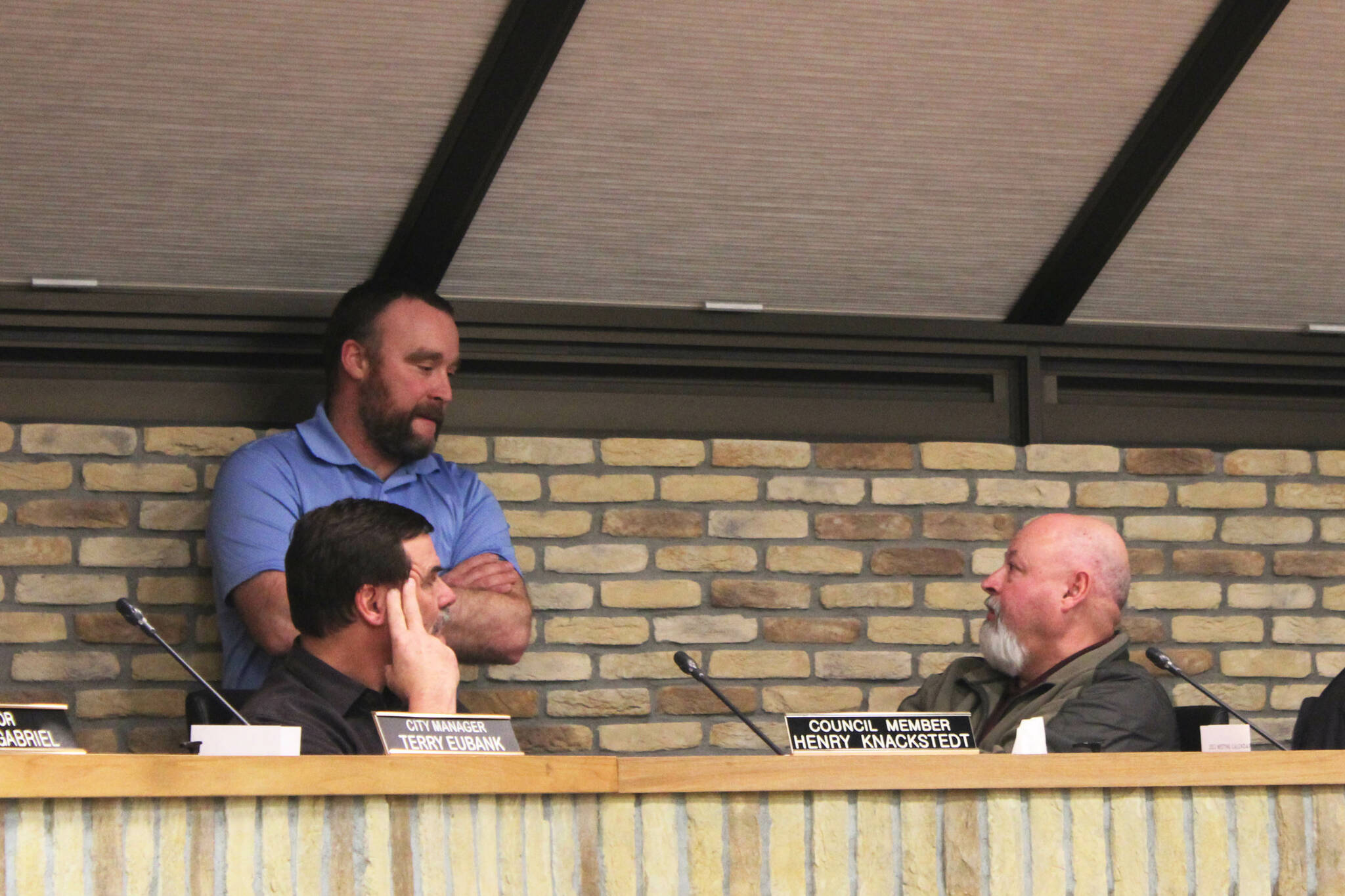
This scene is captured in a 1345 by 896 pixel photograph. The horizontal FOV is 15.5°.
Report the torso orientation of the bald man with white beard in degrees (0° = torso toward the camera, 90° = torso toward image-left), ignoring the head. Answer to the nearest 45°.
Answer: approximately 45°

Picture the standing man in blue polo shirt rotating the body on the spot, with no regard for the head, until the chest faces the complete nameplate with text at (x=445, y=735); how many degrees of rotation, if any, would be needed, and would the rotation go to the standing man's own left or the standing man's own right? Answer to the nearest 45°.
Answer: approximately 45° to the standing man's own right

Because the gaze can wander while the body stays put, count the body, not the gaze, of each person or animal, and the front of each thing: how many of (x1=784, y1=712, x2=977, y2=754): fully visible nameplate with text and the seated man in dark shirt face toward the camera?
1

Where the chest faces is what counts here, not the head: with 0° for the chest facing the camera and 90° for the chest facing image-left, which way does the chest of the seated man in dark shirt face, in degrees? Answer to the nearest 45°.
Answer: approximately 270°

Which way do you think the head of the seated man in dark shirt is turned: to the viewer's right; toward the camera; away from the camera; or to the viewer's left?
to the viewer's right

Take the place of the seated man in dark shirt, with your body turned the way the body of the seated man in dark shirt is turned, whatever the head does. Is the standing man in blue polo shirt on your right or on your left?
on your left

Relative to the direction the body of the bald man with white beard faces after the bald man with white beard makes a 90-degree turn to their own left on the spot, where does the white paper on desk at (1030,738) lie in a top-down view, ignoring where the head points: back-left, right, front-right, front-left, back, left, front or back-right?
front-right

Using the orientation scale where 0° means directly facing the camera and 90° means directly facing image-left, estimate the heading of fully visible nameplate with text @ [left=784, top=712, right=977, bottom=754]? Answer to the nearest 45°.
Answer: approximately 0°

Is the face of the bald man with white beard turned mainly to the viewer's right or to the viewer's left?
to the viewer's left
